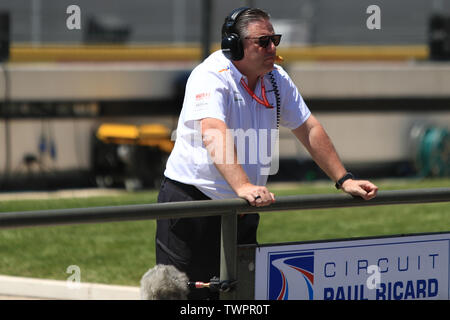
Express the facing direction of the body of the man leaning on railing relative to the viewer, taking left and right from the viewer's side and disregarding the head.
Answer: facing the viewer and to the right of the viewer

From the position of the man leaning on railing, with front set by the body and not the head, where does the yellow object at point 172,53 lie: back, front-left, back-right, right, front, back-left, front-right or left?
back-left

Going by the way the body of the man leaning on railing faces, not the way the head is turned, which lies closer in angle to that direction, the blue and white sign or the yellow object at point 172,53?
the blue and white sign

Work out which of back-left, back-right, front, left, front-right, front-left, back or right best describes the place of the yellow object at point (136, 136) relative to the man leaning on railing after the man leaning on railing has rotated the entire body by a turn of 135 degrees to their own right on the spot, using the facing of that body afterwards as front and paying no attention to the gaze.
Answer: right

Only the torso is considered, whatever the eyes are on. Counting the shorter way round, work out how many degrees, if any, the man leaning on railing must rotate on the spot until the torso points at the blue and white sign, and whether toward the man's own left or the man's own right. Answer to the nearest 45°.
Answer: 0° — they already face it
